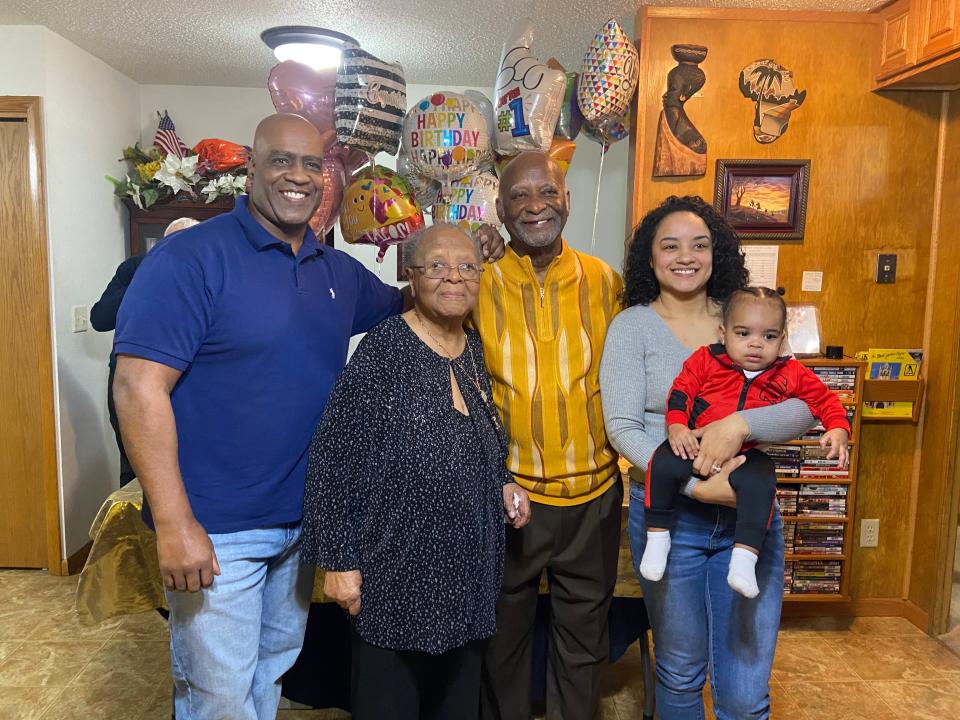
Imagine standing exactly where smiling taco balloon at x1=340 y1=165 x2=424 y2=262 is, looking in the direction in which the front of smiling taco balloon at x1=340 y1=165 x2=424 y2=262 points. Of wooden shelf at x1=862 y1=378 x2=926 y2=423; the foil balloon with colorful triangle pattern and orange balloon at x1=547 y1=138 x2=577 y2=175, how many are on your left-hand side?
3

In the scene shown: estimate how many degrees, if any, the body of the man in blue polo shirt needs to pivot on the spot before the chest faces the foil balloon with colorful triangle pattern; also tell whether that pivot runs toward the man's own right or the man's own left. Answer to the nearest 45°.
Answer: approximately 90° to the man's own left

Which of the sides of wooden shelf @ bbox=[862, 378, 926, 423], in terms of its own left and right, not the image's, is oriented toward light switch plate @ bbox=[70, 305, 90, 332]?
right

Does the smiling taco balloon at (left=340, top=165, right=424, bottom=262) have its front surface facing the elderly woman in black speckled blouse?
yes

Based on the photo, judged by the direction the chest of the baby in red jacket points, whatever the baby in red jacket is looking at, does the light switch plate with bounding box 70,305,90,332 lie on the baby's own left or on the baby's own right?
on the baby's own right

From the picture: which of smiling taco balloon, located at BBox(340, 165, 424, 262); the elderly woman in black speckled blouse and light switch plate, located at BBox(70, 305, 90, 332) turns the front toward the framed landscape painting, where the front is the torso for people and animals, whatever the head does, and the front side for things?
the light switch plate

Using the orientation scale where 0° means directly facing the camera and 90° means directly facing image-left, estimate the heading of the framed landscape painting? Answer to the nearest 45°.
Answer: approximately 0°

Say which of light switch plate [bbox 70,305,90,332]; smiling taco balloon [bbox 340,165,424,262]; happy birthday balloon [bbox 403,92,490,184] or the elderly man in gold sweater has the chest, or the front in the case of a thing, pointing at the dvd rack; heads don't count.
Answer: the light switch plate

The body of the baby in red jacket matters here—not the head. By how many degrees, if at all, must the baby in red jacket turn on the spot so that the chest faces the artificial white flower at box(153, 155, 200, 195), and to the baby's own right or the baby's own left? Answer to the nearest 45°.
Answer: approximately 135° to the baby's own right

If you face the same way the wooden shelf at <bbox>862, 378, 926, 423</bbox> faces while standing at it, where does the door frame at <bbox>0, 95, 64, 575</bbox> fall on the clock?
The door frame is roughly at 2 o'clock from the wooden shelf.

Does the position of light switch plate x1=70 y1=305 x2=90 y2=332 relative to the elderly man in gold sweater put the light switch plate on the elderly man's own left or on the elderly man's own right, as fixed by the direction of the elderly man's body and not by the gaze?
on the elderly man's own right

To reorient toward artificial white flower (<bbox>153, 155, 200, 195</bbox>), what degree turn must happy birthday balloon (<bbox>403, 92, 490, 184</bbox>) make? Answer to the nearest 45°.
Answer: approximately 135° to its right

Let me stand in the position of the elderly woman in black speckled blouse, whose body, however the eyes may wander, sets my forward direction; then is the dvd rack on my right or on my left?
on my left

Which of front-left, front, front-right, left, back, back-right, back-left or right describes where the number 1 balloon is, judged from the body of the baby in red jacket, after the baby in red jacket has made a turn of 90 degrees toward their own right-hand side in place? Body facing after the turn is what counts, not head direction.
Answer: front-right
